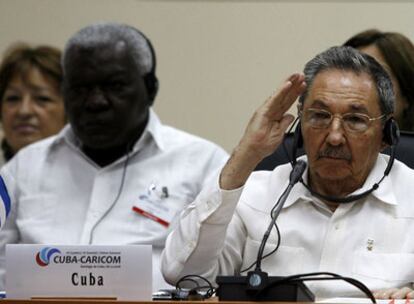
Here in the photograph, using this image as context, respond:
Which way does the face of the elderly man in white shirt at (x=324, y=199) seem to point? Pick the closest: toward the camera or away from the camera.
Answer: toward the camera

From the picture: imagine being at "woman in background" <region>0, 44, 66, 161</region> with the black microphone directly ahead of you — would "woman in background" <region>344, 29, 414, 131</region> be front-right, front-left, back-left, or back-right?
front-left

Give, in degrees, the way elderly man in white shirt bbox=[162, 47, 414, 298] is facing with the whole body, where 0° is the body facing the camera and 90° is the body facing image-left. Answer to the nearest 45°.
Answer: approximately 0°

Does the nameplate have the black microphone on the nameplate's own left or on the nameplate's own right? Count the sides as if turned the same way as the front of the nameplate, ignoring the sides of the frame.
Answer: on the nameplate's own left

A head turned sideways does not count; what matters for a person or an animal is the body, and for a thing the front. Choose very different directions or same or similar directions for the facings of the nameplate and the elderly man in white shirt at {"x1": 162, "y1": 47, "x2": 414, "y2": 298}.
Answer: same or similar directions

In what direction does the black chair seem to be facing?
toward the camera

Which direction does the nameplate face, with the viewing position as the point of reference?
facing the viewer

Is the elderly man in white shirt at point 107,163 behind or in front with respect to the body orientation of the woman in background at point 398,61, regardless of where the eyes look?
in front

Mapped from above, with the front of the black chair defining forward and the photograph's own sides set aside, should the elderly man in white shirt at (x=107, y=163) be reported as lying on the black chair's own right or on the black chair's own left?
on the black chair's own right

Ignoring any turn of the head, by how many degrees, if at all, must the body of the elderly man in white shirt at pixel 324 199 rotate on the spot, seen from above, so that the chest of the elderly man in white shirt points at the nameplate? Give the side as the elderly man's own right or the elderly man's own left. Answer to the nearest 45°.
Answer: approximately 45° to the elderly man's own right

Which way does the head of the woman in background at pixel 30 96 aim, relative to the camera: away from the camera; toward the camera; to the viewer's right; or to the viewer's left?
toward the camera

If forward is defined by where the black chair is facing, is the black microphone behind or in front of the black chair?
in front

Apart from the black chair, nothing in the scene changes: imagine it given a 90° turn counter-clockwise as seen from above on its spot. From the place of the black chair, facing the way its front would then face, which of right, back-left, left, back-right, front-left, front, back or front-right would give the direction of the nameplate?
back-right
